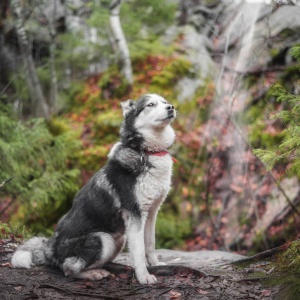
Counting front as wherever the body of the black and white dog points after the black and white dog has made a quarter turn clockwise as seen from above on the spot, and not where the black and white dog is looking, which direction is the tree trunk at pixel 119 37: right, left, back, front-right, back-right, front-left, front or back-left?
back-right

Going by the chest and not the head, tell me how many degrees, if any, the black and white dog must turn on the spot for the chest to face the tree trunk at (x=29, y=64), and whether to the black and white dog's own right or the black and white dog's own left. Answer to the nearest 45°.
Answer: approximately 135° to the black and white dog's own left

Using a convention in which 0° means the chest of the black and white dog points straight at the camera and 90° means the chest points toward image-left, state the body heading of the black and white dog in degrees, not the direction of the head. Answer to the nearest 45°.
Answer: approximately 315°
